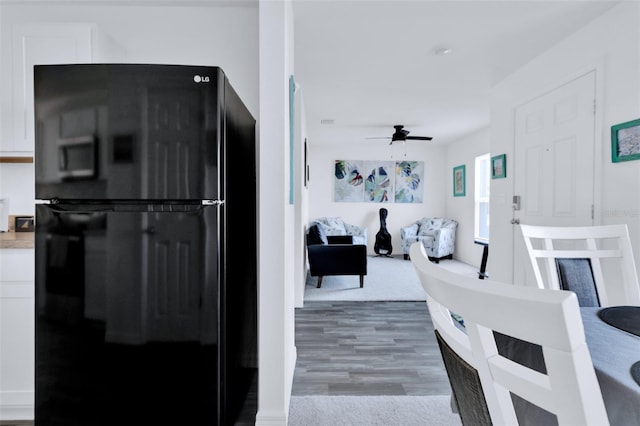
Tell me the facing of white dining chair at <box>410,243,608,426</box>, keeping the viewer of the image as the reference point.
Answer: facing away from the viewer and to the right of the viewer

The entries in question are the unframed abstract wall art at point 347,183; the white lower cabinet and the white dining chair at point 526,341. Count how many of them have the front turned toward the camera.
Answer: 2

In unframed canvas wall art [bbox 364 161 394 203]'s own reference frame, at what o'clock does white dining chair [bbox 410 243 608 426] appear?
The white dining chair is roughly at 12 o'clock from the unframed canvas wall art.

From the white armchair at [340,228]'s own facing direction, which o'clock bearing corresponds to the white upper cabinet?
The white upper cabinet is roughly at 2 o'clock from the white armchair.

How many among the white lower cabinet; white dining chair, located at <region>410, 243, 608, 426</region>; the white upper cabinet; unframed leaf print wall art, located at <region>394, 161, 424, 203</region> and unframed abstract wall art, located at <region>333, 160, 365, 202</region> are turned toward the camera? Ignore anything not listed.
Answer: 4

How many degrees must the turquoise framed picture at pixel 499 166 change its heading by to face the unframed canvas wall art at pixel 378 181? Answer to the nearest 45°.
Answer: approximately 90° to its right

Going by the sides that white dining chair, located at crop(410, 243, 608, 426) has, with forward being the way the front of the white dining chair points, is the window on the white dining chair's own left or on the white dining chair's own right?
on the white dining chair's own left

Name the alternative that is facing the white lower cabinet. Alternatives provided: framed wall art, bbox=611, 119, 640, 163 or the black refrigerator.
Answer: the framed wall art
